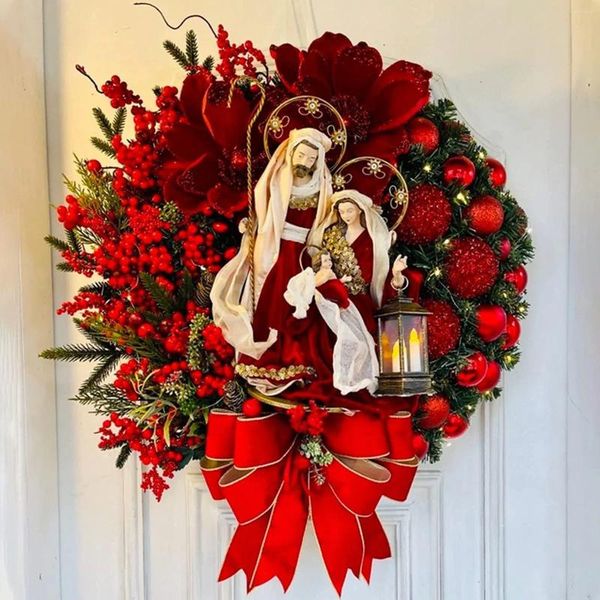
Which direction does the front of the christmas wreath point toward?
toward the camera
